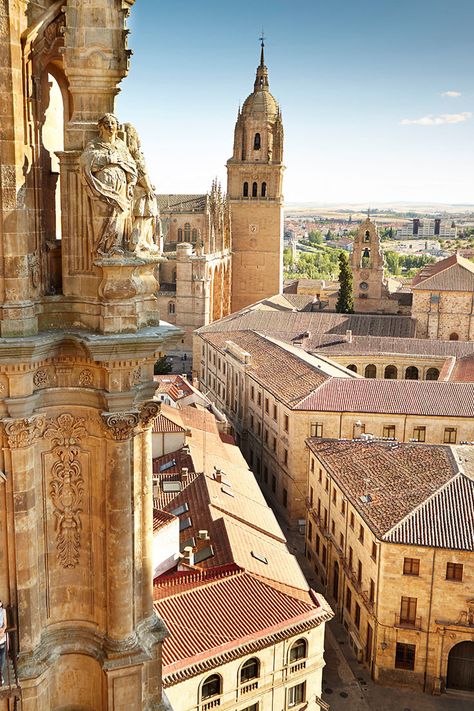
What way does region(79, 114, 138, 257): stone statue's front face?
toward the camera

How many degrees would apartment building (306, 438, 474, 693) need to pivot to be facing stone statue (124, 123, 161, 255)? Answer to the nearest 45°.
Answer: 0° — it already faces it

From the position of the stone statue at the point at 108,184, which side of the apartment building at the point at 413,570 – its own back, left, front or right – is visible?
front

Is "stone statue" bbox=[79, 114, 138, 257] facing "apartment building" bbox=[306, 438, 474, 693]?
no

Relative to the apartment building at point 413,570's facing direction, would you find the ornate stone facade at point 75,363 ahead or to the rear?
ahead
